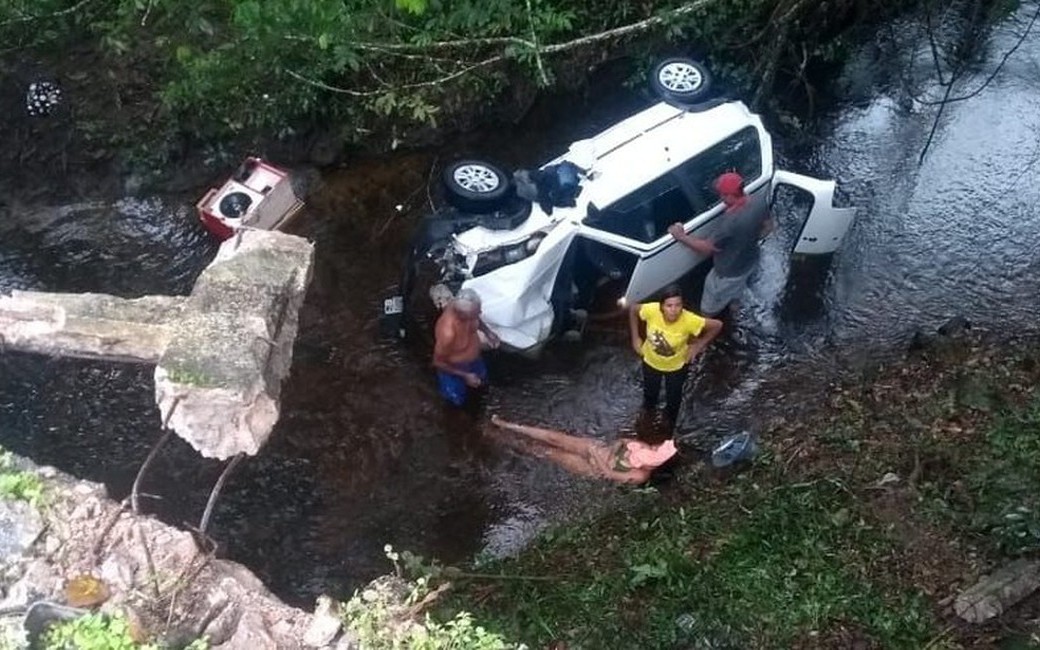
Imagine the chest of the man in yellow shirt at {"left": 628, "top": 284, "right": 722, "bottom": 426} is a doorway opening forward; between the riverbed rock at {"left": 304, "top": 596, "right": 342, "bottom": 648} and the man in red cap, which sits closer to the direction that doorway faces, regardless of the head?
the riverbed rock

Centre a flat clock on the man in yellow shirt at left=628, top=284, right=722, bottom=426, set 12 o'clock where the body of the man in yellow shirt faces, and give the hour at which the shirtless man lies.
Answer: The shirtless man is roughly at 3 o'clock from the man in yellow shirt.

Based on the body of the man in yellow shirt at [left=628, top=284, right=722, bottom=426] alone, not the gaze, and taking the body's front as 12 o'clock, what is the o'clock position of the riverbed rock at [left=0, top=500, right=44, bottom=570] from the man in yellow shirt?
The riverbed rock is roughly at 1 o'clock from the man in yellow shirt.

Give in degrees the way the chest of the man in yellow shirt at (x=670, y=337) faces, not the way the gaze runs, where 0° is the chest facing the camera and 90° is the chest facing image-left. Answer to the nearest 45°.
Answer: approximately 0°

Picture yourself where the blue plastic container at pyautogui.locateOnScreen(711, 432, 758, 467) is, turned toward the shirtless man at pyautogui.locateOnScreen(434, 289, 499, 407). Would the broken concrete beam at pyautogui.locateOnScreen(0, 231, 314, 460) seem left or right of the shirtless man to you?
left
